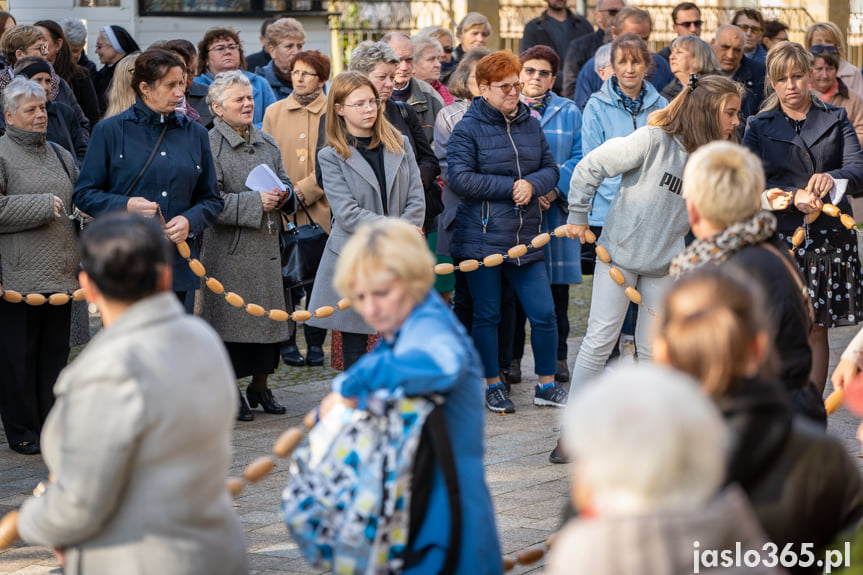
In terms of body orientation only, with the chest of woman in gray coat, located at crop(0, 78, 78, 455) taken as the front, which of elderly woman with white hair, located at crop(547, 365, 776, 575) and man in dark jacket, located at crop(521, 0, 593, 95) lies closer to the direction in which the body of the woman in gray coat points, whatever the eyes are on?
the elderly woman with white hair

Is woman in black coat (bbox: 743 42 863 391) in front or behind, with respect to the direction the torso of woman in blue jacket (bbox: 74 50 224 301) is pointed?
in front

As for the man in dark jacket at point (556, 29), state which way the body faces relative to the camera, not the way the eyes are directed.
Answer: toward the camera

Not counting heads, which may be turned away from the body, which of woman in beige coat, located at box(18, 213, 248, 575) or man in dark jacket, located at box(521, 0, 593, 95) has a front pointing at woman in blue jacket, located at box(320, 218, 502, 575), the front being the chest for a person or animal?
the man in dark jacket

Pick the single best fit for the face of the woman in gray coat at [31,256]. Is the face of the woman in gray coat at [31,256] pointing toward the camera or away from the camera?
toward the camera

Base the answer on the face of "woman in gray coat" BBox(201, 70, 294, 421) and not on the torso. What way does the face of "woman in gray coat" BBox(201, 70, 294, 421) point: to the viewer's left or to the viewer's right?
to the viewer's right

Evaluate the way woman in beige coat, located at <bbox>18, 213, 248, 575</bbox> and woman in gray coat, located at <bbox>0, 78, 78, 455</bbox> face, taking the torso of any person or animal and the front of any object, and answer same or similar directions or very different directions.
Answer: very different directions

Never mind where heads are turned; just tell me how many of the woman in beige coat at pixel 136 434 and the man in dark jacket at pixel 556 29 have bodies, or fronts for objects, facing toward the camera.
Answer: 1

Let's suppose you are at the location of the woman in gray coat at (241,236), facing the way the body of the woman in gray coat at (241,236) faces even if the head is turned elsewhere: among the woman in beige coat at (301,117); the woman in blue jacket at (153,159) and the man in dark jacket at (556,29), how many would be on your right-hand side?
1

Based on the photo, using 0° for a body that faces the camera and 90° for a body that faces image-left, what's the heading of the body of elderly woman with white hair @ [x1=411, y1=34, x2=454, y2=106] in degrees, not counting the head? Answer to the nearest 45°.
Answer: approximately 315°

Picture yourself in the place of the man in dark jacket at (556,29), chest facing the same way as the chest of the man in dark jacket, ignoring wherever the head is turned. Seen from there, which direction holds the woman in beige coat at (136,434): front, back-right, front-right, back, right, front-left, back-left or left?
front

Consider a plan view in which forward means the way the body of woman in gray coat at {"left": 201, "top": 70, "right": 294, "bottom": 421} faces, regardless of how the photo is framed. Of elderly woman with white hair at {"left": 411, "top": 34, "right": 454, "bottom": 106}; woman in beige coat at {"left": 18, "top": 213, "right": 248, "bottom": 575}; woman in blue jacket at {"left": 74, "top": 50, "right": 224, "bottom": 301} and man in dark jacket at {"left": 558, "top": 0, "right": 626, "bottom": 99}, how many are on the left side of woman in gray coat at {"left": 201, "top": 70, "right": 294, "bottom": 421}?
2

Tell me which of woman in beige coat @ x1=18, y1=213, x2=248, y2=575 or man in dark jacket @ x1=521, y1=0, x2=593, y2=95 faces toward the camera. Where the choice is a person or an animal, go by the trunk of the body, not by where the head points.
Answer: the man in dark jacket

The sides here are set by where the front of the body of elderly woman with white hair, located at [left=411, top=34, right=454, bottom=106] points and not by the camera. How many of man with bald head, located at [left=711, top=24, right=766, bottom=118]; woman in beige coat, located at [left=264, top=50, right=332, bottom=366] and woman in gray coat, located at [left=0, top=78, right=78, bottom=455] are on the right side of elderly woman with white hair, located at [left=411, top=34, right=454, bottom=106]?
2

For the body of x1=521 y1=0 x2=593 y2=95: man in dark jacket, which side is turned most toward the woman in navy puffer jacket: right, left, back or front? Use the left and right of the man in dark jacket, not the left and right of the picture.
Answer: front

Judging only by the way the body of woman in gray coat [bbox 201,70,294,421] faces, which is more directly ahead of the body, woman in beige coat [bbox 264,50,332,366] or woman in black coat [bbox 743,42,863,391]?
the woman in black coat

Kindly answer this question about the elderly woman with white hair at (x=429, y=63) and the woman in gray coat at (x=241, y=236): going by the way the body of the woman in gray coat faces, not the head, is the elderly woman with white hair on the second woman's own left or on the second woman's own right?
on the second woman's own left

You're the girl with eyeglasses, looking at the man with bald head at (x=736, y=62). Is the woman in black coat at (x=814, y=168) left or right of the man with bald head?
right
